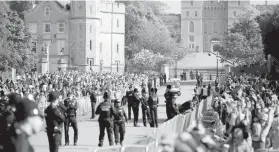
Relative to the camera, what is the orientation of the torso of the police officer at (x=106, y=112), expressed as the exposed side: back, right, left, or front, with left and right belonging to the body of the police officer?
back
